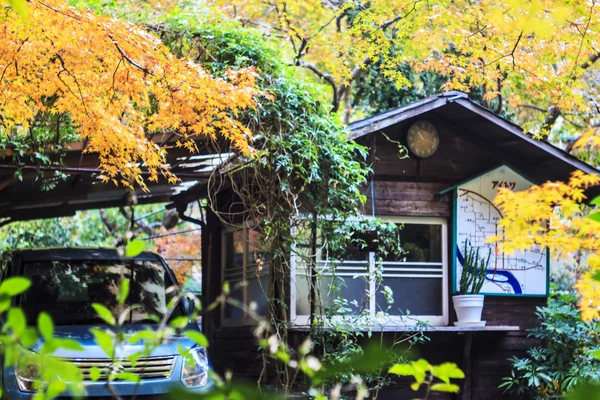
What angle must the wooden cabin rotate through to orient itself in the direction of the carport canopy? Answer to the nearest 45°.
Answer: approximately 90° to its right

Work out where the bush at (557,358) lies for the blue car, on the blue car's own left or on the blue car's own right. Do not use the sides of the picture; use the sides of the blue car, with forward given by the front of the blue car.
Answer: on the blue car's own left

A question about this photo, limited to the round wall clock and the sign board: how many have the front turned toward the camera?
2

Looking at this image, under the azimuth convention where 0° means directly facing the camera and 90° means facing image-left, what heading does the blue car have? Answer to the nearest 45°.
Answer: approximately 0°

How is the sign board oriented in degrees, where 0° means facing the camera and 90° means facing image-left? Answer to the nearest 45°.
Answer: approximately 0°

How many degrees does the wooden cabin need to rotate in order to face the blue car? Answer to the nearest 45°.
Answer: approximately 45° to its right

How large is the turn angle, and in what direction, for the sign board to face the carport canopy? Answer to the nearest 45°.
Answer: approximately 90° to its right
